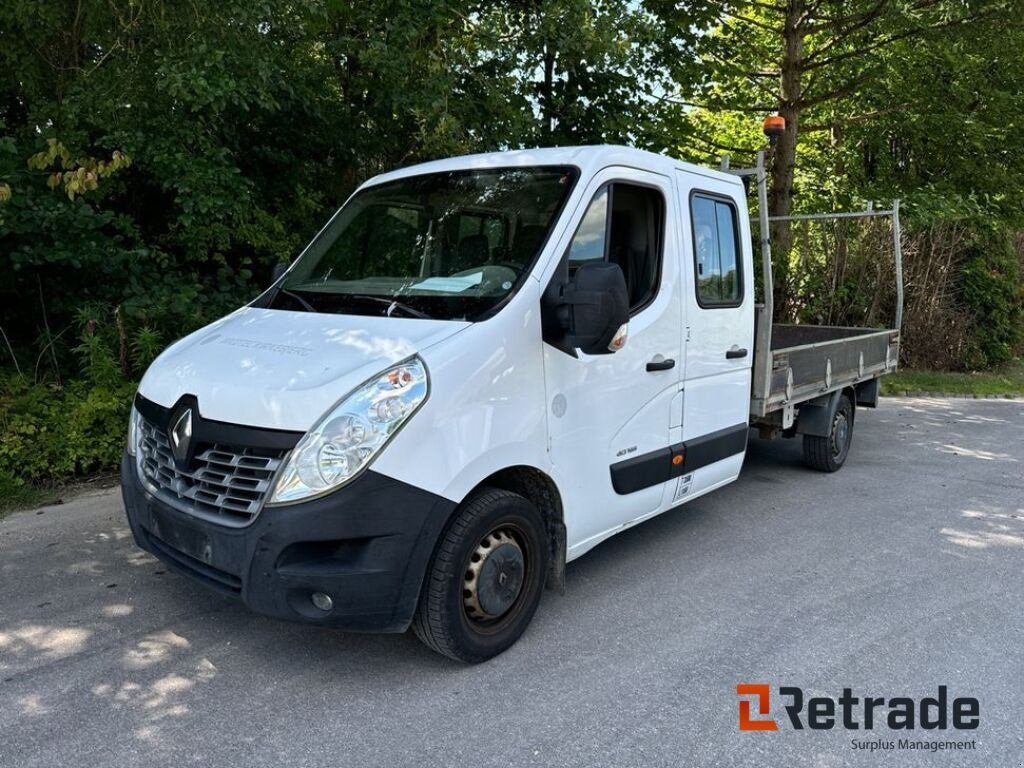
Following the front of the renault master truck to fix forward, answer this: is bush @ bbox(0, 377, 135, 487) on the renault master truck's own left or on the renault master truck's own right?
on the renault master truck's own right

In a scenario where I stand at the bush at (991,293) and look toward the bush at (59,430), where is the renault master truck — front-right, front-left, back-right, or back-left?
front-left

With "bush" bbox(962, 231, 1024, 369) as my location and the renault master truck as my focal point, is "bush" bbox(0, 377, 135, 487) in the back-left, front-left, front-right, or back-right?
front-right

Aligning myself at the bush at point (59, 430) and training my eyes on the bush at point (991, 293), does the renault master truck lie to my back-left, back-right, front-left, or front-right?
front-right

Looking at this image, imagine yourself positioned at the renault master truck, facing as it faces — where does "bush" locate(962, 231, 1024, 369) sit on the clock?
The bush is roughly at 6 o'clock from the renault master truck.

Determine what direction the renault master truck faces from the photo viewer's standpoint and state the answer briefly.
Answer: facing the viewer and to the left of the viewer
